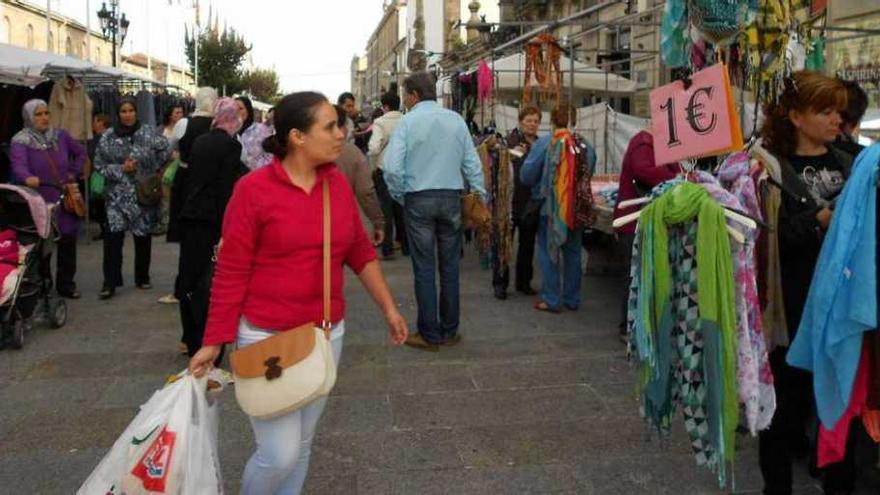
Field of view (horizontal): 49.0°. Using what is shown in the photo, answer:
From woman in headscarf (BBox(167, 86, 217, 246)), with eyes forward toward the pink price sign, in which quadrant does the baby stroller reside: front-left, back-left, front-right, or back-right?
back-right

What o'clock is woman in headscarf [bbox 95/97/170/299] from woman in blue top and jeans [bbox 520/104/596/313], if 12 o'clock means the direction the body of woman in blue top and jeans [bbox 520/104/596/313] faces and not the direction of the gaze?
woman in headscarf [bbox 95/97/170/299] is roughly at 9 o'clock from woman in blue top and jeans [bbox 520/104/596/313].

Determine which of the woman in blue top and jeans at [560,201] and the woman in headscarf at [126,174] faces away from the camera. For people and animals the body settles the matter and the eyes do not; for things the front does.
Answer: the woman in blue top and jeans at [560,201]

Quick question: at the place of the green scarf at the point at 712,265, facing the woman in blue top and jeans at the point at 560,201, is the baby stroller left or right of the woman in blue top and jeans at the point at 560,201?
left

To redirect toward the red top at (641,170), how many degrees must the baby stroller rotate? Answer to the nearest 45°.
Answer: approximately 90° to its left

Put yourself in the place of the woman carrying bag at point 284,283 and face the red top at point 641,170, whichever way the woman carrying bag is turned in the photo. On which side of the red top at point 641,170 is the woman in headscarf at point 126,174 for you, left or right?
left

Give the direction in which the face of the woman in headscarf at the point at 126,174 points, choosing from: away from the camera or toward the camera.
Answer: toward the camera

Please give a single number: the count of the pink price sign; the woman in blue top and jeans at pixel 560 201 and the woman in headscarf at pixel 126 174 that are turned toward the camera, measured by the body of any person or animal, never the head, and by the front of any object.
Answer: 2

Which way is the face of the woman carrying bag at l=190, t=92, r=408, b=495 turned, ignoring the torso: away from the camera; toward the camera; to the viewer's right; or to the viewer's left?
to the viewer's right

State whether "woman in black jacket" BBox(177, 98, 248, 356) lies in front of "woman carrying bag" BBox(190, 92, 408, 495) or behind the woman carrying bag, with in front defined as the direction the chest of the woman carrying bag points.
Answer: behind

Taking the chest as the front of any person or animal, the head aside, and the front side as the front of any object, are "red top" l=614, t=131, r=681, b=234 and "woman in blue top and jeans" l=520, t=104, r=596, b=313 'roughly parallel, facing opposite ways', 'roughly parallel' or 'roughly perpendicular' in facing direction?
roughly perpendicular

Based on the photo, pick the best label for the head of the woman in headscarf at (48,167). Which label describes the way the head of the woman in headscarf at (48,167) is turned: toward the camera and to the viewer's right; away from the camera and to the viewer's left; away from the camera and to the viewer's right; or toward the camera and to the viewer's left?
toward the camera and to the viewer's right

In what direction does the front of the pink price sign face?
toward the camera
